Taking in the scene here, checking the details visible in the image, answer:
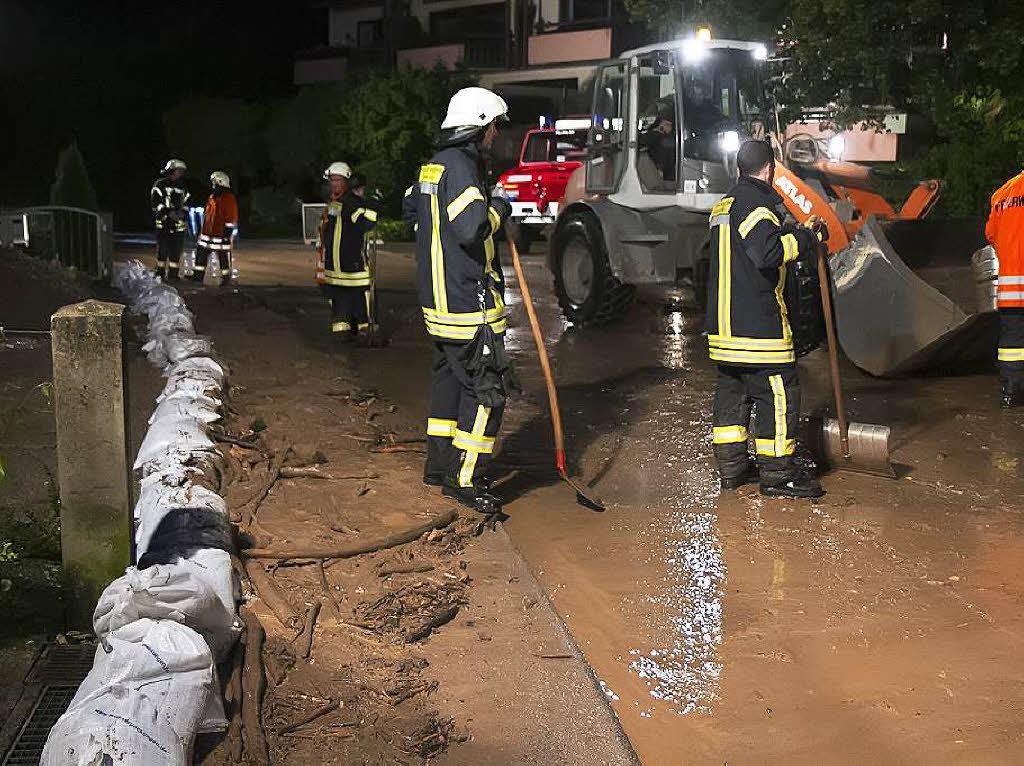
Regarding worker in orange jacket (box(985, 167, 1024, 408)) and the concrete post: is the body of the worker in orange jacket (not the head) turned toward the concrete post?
no

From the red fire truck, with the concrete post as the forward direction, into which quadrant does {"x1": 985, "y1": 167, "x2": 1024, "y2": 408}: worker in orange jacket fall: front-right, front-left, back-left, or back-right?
front-left

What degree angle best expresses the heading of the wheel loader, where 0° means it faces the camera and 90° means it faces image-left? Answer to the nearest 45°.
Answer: approximately 315°

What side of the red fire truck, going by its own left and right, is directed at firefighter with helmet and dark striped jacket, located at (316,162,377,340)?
front

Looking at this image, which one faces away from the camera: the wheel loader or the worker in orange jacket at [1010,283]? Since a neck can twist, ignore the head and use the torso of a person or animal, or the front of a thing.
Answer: the worker in orange jacket

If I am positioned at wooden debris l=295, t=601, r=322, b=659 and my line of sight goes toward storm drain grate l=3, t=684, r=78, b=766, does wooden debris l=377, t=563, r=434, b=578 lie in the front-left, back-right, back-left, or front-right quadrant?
back-right

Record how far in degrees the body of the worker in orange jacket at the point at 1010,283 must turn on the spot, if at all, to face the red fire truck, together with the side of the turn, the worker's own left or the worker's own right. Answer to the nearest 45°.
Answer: approximately 45° to the worker's own left

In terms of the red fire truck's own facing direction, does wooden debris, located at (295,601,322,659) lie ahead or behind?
ahead

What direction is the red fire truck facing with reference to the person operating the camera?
facing the viewer

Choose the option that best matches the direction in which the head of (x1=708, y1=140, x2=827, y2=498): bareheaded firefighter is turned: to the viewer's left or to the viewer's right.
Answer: to the viewer's right

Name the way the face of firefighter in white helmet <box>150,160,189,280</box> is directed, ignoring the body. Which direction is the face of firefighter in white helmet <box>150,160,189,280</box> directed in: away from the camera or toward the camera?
toward the camera

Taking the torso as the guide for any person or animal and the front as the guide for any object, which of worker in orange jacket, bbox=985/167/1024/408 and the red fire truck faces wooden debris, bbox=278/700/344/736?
the red fire truck

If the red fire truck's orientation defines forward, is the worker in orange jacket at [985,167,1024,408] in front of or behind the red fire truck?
in front

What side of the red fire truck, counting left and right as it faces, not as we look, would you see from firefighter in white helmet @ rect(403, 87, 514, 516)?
front

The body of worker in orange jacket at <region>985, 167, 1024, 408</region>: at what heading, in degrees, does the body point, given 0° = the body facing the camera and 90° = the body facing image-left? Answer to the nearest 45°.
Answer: approximately 180°

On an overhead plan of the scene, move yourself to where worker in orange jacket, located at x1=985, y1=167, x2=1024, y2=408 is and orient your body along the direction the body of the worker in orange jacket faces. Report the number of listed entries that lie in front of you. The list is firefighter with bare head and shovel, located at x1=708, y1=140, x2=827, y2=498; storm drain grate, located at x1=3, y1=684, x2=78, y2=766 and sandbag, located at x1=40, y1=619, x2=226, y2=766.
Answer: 0

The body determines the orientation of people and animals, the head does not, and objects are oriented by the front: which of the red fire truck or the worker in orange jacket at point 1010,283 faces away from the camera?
the worker in orange jacket

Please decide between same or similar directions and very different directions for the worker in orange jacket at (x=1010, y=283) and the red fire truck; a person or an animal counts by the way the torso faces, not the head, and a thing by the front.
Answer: very different directions

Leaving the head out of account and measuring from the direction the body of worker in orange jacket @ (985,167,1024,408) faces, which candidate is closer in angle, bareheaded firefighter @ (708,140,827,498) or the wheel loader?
the wheel loader

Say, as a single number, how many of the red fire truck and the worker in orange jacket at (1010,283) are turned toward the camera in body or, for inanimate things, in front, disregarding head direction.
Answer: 1

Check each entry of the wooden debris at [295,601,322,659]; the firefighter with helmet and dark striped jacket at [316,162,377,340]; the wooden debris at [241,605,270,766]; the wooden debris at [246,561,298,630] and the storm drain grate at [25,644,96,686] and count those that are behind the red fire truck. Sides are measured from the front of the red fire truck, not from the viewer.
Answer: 0
